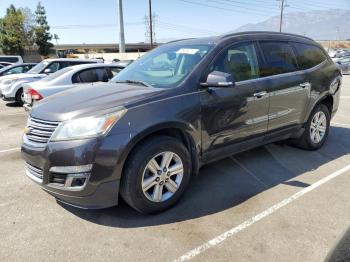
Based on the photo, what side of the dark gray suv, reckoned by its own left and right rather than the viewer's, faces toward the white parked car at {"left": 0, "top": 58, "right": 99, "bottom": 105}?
right

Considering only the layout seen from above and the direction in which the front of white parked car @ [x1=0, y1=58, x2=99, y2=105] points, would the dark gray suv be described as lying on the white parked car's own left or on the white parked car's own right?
on the white parked car's own left

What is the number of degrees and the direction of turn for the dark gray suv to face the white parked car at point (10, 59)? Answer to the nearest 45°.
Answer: approximately 90° to its right

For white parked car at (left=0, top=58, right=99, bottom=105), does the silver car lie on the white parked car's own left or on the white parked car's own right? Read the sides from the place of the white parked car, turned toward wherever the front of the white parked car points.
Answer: on the white parked car's own left

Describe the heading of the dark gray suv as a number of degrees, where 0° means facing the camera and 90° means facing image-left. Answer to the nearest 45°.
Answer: approximately 45°

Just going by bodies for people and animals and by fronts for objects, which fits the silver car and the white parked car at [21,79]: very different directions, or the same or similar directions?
very different directions

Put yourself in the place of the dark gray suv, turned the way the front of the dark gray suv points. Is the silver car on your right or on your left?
on your right

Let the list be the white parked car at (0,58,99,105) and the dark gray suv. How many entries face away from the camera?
0

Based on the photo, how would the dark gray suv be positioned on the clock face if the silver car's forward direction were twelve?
The dark gray suv is roughly at 4 o'clock from the silver car.

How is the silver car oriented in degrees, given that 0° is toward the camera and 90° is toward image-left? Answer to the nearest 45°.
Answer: approximately 225°
